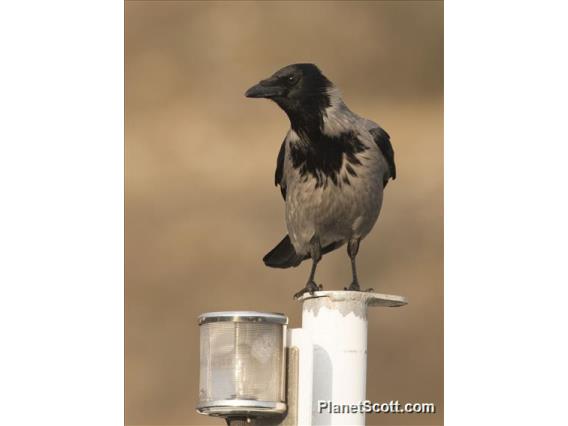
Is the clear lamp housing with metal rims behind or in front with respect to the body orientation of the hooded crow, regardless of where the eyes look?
in front

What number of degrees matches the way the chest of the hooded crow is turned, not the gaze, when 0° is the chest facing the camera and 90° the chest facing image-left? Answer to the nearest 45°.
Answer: approximately 0°
